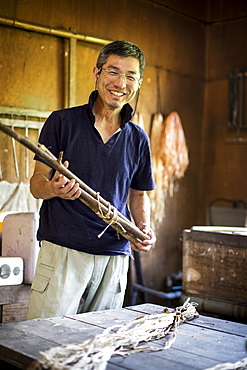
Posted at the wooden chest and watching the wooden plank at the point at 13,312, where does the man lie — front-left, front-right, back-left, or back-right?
front-left

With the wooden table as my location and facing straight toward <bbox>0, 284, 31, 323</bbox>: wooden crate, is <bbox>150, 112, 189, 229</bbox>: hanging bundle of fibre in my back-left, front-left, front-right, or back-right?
front-right

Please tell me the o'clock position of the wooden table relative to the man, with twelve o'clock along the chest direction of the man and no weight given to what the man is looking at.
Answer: The wooden table is roughly at 1 o'clock from the man.

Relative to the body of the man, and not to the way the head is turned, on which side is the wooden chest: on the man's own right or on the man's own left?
on the man's own left

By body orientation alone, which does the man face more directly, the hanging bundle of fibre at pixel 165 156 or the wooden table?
the wooden table

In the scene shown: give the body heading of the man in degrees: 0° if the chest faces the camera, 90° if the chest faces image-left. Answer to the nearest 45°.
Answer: approximately 315°

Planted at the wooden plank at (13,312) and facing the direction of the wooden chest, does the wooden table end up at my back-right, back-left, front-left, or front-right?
front-right

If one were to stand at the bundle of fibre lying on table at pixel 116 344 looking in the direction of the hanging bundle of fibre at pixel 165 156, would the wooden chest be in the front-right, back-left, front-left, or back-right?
front-right

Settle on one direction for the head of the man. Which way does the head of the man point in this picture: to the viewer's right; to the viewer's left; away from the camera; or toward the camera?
toward the camera
